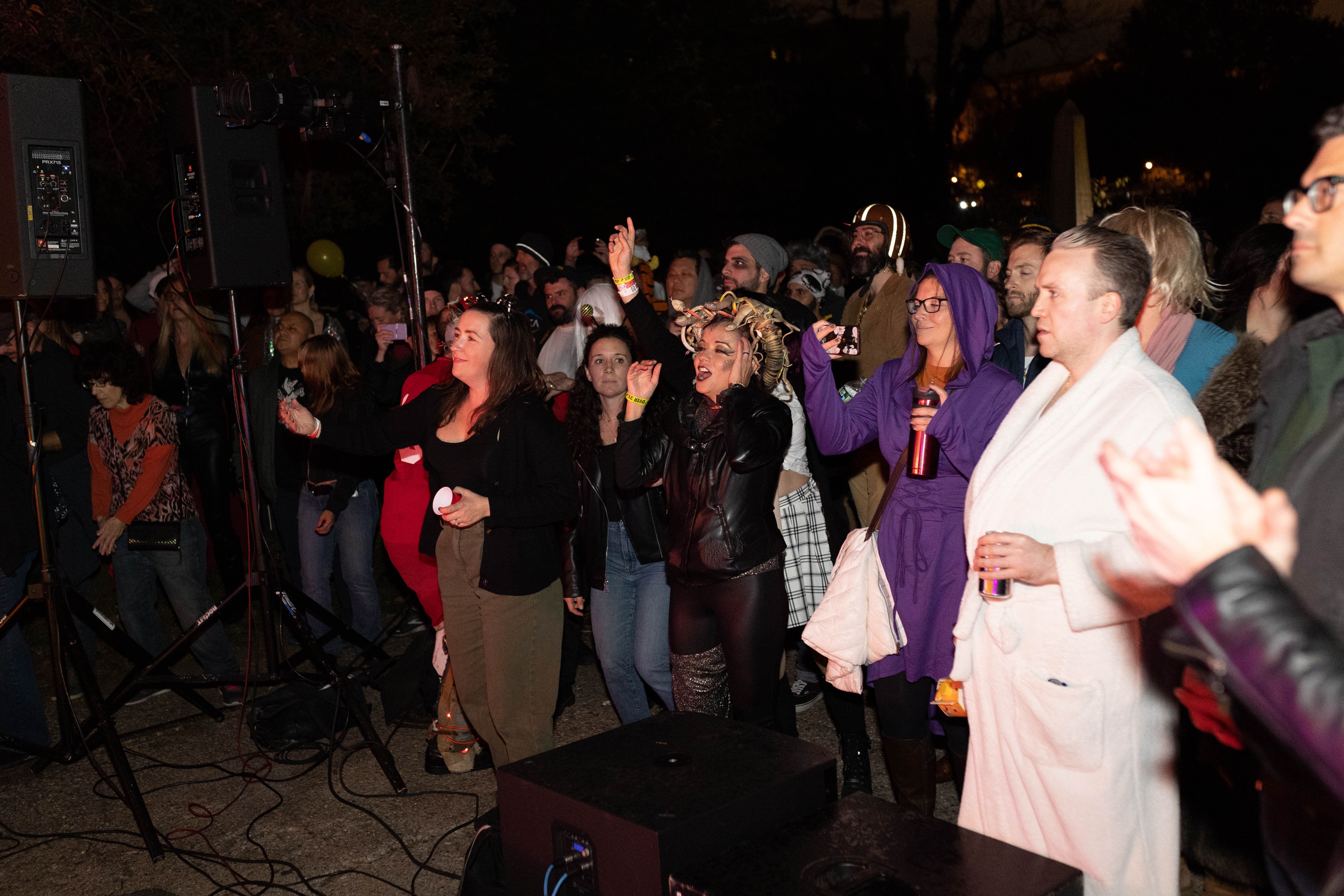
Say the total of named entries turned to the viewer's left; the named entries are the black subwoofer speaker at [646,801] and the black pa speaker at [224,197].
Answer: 0

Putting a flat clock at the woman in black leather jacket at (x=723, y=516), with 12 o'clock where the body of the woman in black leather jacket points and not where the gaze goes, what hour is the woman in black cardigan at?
The woman in black cardigan is roughly at 2 o'clock from the woman in black leather jacket.

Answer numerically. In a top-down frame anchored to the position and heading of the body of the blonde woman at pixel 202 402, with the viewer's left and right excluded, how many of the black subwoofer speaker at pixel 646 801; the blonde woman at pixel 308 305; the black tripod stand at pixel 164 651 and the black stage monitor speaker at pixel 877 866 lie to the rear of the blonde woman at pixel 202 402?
1

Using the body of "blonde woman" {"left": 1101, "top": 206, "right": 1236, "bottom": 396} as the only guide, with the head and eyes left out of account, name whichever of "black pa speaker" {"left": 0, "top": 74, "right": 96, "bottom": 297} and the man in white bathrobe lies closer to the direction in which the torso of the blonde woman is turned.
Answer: the black pa speaker

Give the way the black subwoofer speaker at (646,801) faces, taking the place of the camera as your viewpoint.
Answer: facing away from the viewer and to the right of the viewer

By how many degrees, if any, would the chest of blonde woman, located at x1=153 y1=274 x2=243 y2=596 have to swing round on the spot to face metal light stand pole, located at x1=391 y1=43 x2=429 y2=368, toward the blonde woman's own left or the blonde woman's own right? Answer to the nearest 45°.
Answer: approximately 90° to the blonde woman's own left

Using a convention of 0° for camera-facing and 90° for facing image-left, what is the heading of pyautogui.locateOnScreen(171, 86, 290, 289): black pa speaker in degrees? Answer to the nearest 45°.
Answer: approximately 225°

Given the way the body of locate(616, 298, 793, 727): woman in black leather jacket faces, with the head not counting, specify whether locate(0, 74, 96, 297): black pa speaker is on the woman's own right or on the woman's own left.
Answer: on the woman's own right

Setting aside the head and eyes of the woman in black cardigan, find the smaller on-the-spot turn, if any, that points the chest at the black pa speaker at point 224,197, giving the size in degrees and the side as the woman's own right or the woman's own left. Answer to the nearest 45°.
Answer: approximately 90° to the woman's own right

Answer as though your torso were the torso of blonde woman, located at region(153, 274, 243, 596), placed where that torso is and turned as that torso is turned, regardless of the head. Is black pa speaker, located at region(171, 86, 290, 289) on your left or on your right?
on your left
